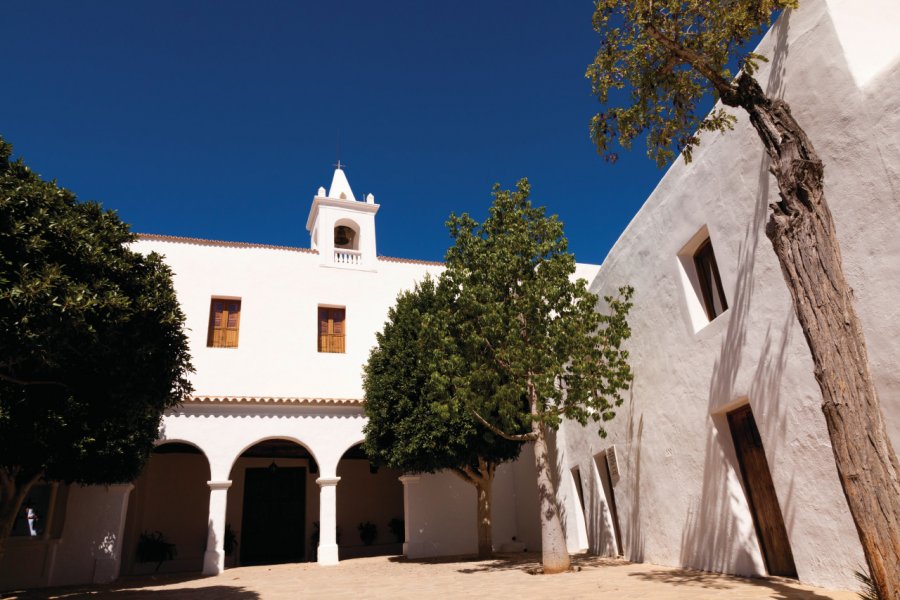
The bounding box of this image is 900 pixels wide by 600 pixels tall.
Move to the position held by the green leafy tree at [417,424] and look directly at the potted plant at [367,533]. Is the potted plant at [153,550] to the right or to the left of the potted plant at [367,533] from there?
left

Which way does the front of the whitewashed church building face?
toward the camera
